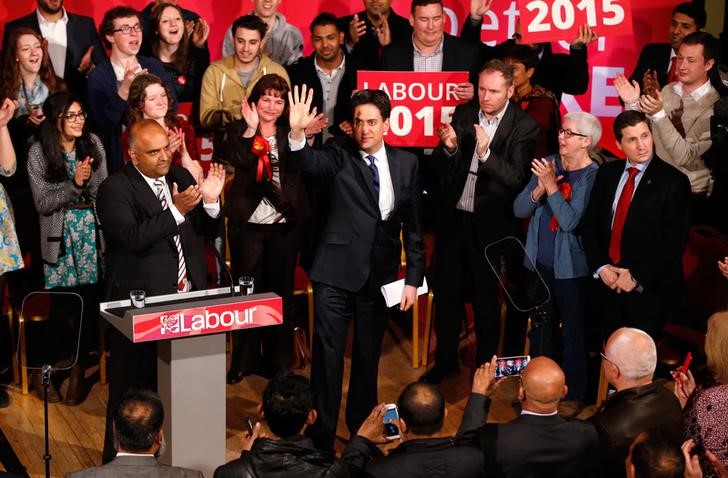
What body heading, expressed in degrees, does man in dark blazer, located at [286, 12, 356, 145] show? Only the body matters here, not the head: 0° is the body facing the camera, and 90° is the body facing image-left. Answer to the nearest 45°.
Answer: approximately 0°

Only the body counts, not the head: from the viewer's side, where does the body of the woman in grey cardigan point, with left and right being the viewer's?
facing the viewer and to the right of the viewer

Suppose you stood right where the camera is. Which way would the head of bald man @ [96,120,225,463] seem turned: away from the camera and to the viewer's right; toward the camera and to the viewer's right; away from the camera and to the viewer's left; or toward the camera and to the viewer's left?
toward the camera and to the viewer's right

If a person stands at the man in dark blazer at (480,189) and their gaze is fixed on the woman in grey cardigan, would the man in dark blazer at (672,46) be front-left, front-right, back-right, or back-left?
back-right

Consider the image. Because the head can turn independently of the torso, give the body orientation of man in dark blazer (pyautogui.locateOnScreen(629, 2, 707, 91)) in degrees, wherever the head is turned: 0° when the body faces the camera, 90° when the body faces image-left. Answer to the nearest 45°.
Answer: approximately 45°

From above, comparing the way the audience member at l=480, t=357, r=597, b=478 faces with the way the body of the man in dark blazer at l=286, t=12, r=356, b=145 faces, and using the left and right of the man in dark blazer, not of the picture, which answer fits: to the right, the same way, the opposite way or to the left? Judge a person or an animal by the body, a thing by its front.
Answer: the opposite way

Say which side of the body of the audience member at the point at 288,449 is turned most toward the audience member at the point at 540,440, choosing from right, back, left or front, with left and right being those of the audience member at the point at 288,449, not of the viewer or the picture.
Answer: right

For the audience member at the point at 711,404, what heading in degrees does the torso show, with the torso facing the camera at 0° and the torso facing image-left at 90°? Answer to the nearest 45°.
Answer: approximately 135°

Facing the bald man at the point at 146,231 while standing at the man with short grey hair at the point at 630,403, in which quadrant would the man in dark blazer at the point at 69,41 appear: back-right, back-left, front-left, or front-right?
front-right

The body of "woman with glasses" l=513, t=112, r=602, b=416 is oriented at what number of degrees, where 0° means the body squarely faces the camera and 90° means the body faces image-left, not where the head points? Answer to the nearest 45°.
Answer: approximately 45°

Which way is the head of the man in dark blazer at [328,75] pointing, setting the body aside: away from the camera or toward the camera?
toward the camera

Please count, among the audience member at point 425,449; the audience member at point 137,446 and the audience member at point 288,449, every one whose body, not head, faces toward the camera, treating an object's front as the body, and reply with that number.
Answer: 0

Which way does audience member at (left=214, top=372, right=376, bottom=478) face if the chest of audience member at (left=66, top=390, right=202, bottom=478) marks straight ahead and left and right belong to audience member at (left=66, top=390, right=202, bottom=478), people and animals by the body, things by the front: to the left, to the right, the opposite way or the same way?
the same way

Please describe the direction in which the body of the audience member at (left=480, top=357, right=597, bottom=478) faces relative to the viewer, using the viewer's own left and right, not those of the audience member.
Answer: facing away from the viewer

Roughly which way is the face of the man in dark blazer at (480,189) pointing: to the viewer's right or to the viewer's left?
to the viewer's left

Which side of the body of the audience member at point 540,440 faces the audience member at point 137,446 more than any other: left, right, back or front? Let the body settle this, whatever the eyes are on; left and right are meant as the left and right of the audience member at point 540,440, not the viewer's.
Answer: left
